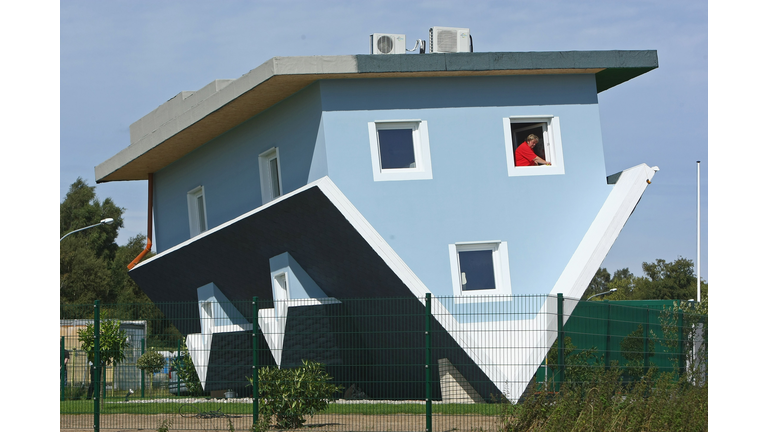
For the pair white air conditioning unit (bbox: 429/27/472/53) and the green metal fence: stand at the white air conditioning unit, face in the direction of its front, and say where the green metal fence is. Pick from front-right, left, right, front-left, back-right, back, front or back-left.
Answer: front

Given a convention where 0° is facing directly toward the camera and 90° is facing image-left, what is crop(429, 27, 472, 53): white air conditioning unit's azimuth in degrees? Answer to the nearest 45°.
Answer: approximately 0°

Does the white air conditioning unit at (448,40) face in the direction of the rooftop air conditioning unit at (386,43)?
no

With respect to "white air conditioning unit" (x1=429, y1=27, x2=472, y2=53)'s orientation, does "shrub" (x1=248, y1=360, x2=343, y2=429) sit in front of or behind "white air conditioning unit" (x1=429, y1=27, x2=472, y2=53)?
in front

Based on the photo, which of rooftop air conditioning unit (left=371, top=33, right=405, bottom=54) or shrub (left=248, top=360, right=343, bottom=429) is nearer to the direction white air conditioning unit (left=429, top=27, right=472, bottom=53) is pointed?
the shrub
